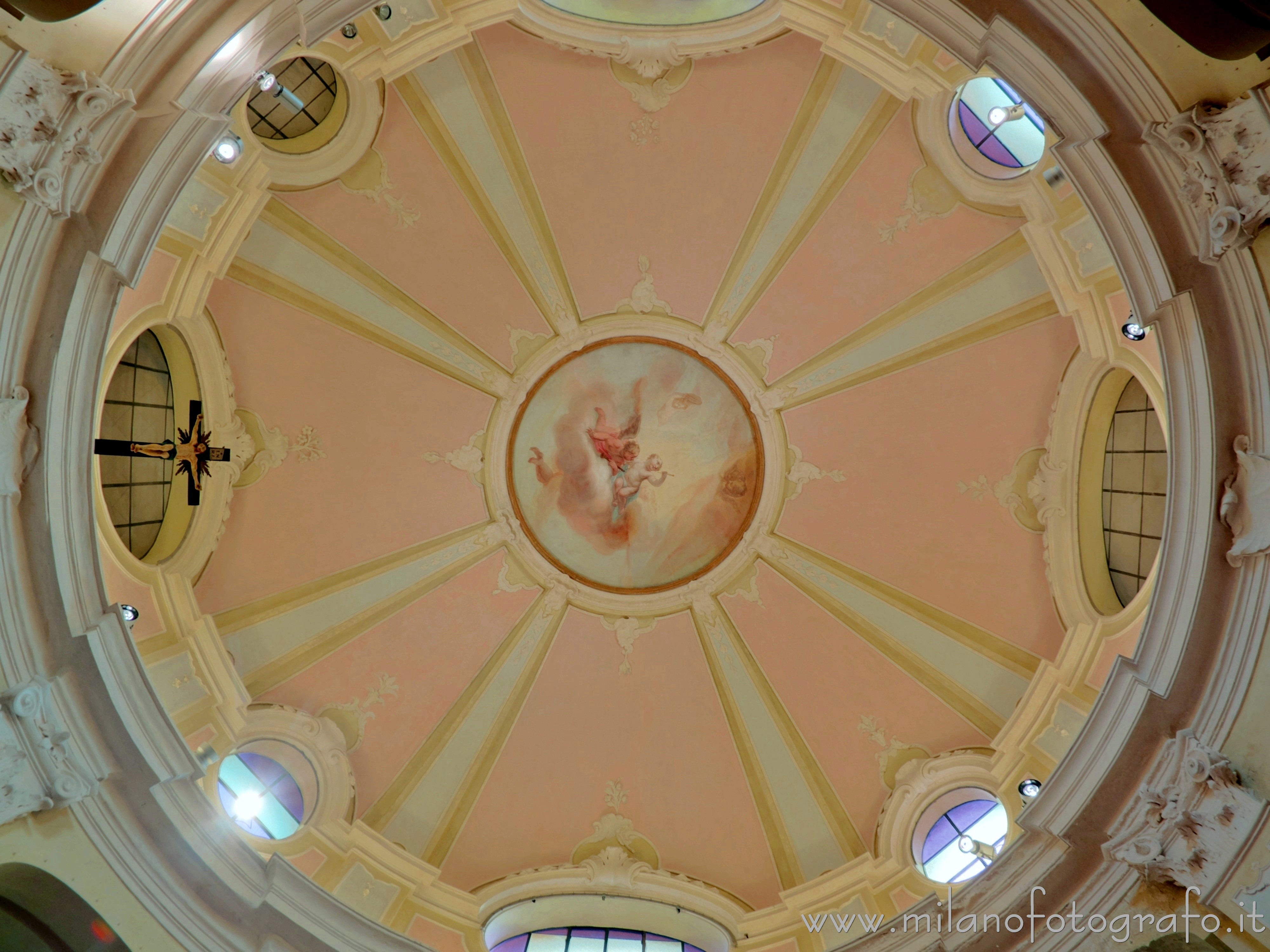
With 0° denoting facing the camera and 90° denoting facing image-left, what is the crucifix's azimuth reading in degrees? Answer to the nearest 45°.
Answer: approximately 0°

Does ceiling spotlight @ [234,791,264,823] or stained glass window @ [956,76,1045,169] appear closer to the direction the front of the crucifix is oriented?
the stained glass window

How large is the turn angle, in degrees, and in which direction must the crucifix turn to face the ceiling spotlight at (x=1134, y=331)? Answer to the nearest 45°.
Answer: approximately 45° to its left

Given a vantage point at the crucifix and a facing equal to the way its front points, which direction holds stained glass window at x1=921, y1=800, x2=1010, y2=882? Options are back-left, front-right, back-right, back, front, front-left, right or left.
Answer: left
